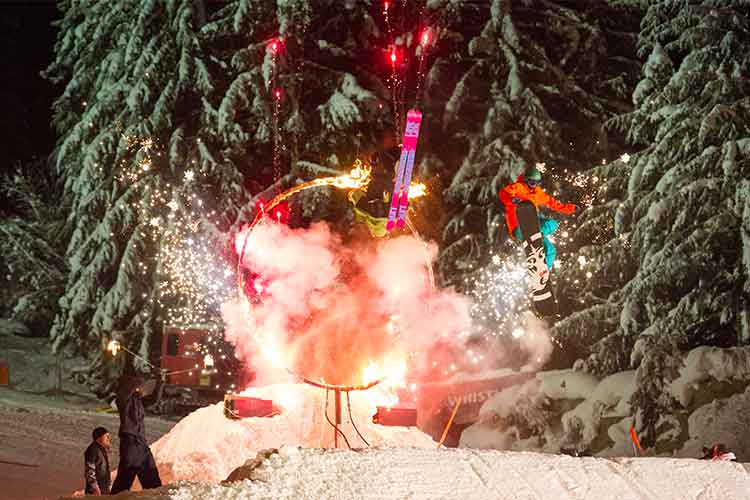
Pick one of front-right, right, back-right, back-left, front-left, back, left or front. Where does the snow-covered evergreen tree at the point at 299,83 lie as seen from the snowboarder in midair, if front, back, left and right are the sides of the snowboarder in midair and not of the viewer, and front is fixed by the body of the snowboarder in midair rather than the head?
back-right

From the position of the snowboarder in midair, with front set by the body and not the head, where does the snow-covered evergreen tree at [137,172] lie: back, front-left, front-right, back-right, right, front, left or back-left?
back-right

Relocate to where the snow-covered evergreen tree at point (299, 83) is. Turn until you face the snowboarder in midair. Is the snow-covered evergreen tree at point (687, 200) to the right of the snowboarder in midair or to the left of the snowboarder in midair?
left

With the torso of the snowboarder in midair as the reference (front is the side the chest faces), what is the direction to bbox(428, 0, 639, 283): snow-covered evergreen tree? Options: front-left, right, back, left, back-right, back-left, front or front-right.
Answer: back

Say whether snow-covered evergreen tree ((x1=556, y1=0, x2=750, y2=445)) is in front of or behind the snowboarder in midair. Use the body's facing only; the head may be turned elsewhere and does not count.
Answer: behind

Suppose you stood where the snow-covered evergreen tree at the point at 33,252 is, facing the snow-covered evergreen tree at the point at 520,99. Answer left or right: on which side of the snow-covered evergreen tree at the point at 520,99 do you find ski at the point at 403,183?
right

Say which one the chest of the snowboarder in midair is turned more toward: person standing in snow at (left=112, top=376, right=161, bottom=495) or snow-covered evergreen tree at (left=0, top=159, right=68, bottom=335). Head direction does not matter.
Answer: the person standing in snow

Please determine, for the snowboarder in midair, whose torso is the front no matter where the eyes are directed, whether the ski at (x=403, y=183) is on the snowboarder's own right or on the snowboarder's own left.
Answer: on the snowboarder's own right

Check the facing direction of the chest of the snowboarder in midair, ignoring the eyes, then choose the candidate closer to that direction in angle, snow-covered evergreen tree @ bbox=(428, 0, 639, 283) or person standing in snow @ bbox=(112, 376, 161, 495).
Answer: the person standing in snow

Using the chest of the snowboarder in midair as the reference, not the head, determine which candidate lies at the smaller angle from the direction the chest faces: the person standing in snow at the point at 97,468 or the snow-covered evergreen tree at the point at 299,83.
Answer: the person standing in snow

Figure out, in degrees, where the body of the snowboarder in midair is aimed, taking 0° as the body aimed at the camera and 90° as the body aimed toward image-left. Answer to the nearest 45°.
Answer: approximately 0°

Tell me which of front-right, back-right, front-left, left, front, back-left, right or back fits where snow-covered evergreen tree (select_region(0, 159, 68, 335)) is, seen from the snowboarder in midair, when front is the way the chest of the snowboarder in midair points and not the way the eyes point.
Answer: back-right
